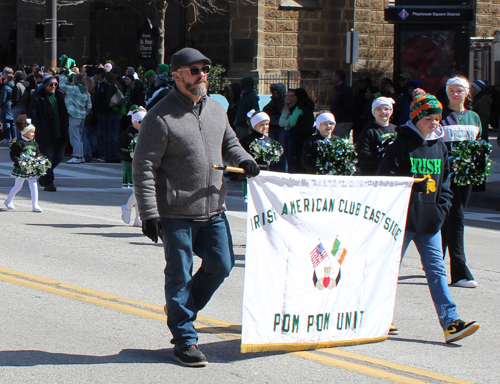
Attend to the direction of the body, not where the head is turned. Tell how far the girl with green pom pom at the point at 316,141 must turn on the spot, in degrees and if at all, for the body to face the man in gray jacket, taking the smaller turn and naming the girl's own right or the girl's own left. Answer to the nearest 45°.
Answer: approximately 45° to the girl's own right

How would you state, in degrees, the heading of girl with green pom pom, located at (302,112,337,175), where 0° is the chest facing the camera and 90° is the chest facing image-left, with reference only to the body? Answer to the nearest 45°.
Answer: approximately 315°

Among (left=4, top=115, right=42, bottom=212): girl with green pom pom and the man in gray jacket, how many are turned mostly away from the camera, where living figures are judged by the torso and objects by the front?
0
